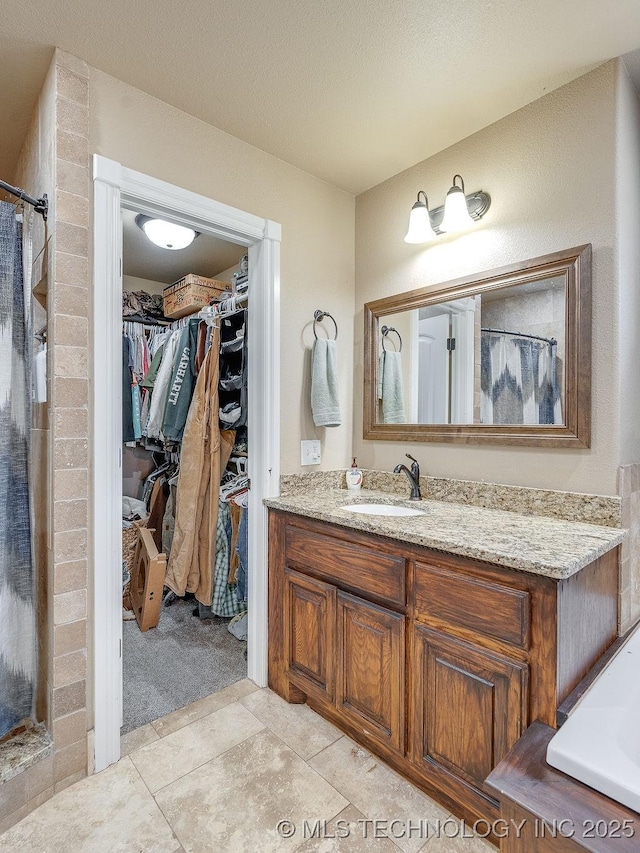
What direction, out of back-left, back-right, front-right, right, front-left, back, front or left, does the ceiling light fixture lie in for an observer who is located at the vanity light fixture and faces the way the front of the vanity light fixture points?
front-right

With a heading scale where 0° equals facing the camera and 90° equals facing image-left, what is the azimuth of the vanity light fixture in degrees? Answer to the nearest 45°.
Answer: approximately 45°

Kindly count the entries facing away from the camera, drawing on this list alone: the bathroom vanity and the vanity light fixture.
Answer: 0

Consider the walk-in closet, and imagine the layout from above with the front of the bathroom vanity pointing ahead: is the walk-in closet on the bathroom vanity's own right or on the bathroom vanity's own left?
on the bathroom vanity's own right

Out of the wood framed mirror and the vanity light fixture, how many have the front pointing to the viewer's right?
0

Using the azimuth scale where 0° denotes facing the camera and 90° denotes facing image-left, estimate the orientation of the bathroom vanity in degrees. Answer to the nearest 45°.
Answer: approximately 45°

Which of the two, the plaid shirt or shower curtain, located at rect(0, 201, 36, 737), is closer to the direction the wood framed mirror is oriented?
the shower curtain

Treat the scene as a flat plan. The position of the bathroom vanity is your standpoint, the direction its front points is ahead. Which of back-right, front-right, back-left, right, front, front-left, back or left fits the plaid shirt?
right

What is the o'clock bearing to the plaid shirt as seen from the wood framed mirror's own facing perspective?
The plaid shirt is roughly at 2 o'clock from the wood framed mirror.
